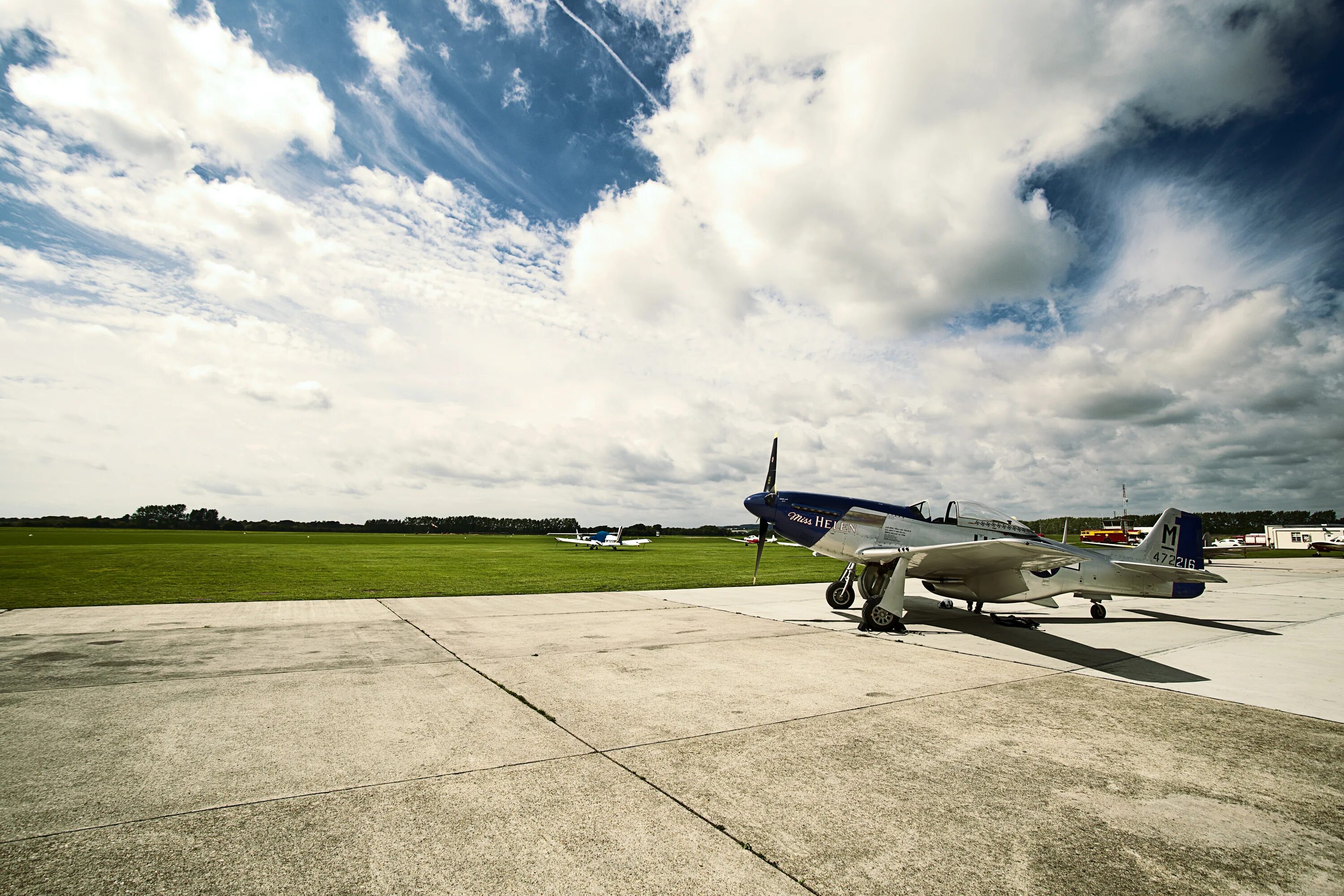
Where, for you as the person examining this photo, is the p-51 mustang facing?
facing to the left of the viewer
